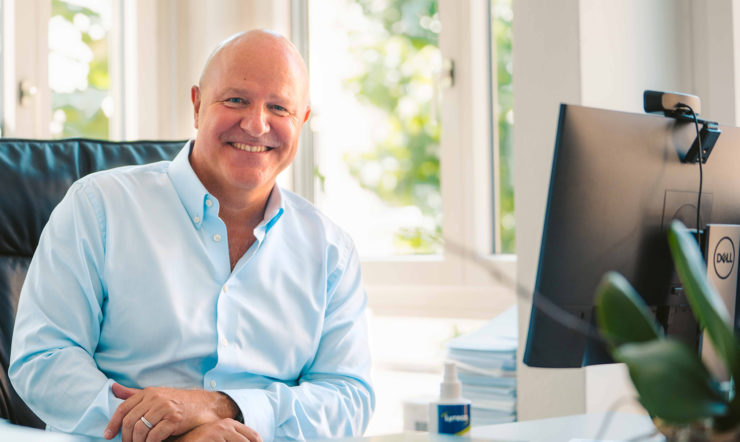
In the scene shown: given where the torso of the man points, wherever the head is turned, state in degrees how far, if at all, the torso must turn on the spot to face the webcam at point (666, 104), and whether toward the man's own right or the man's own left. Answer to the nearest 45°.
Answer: approximately 45° to the man's own left

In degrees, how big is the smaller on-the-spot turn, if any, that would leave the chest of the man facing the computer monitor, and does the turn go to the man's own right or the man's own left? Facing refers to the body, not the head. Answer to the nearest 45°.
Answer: approximately 45° to the man's own left

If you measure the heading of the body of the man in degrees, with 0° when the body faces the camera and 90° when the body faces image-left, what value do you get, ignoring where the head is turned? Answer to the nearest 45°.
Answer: approximately 0°

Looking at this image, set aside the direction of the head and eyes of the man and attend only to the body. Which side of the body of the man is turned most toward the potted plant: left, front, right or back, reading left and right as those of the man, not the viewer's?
front

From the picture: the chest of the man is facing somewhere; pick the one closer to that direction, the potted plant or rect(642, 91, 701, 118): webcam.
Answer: the potted plant

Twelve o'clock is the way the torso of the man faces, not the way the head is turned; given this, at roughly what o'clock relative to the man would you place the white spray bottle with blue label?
The white spray bottle with blue label is roughly at 9 o'clock from the man.
